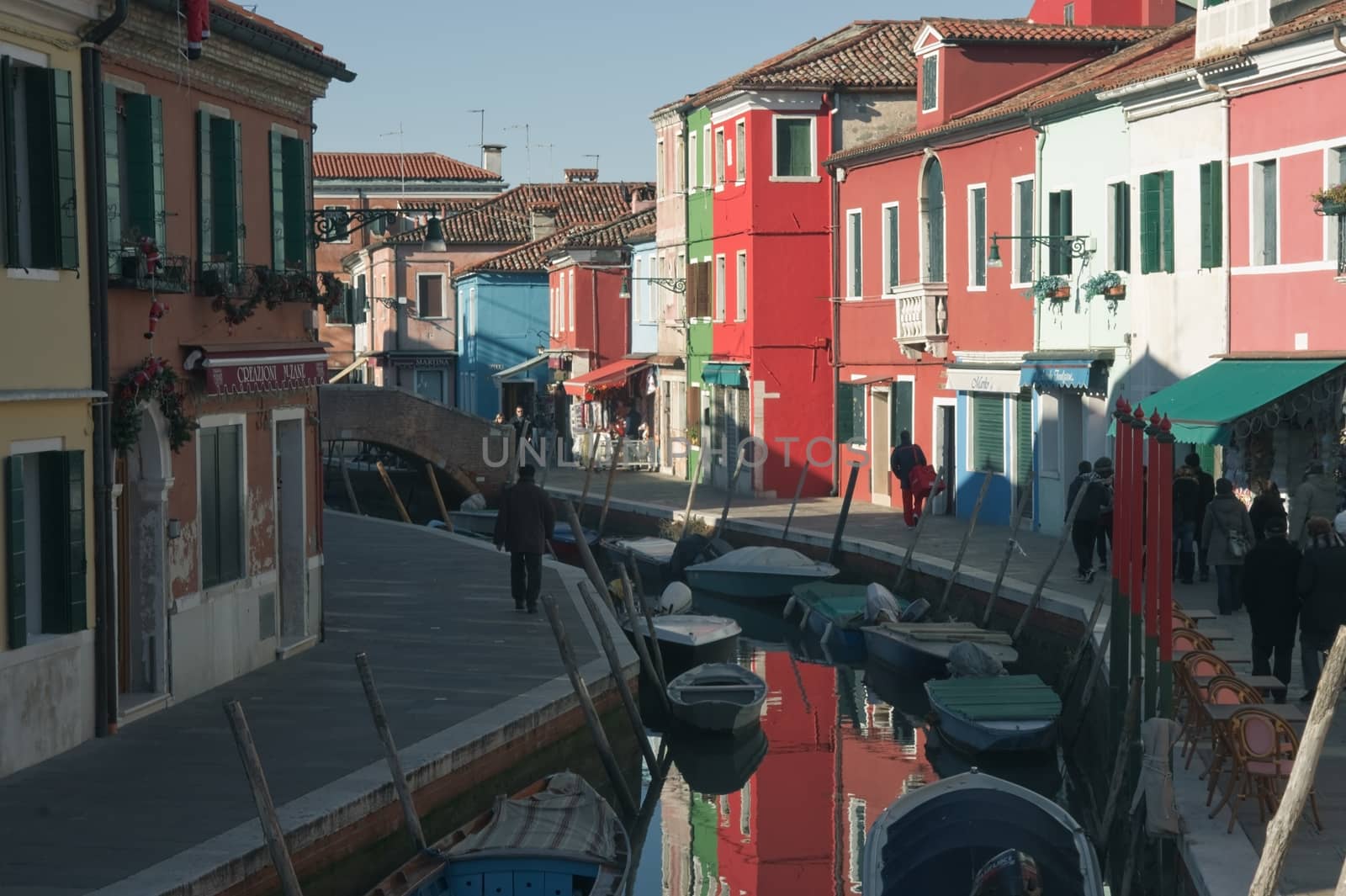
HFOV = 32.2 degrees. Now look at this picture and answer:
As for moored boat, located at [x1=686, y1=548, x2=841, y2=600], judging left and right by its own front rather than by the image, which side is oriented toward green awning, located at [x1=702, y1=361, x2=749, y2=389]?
left

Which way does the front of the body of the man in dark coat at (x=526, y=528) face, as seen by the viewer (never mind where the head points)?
away from the camera

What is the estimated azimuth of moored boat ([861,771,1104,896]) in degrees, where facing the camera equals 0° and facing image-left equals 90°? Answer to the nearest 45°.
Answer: approximately 180°

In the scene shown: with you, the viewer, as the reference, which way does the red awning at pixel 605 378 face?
facing the viewer and to the left of the viewer

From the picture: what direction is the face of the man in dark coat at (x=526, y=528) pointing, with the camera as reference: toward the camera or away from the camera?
away from the camera

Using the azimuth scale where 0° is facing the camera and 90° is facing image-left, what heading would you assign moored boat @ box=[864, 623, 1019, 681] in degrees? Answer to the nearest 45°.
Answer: approximately 135°

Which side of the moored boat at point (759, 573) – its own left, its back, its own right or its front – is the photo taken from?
right

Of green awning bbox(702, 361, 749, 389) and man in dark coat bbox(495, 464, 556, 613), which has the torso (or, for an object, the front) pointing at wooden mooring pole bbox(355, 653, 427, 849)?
the green awning

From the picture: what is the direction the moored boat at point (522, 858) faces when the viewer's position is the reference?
facing away from the viewer and to the right of the viewer

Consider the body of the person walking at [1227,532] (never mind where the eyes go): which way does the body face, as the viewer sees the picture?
away from the camera
